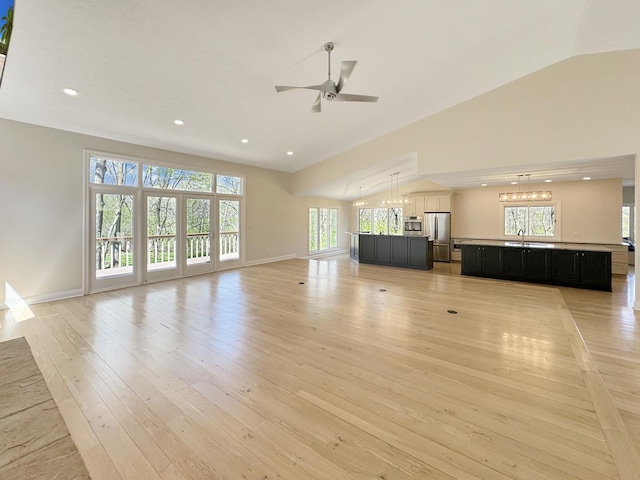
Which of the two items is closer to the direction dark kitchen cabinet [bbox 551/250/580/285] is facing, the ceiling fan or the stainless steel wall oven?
the ceiling fan

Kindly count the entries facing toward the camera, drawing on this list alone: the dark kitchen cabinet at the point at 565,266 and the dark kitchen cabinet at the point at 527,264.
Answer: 2

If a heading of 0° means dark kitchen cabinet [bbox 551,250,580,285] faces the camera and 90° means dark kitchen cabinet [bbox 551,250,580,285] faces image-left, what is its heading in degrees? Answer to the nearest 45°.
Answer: approximately 0°

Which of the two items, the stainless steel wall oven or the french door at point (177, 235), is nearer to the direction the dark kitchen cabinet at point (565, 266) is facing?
the french door

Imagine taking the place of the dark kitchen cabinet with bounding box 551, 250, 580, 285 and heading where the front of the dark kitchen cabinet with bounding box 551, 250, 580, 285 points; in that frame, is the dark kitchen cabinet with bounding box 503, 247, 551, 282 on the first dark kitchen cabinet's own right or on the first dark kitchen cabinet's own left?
on the first dark kitchen cabinet's own right

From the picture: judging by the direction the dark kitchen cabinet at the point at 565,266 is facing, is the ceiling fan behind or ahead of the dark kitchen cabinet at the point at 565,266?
ahead

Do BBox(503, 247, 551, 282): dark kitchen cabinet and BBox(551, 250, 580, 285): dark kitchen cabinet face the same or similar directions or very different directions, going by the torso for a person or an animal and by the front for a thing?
same or similar directions

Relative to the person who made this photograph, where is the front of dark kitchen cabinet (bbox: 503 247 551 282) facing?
facing the viewer
